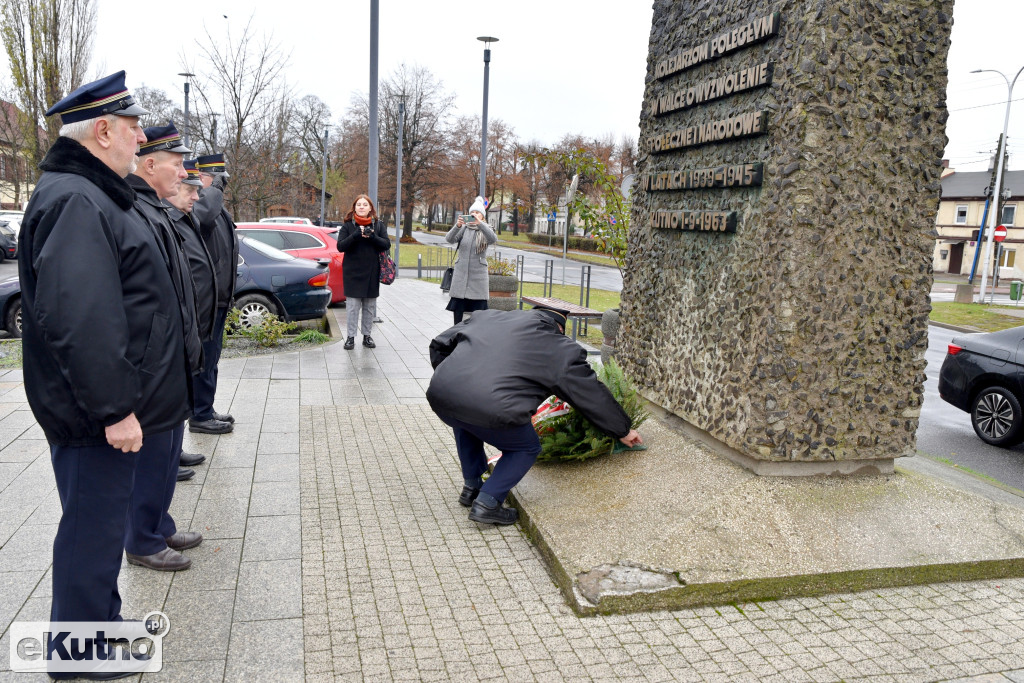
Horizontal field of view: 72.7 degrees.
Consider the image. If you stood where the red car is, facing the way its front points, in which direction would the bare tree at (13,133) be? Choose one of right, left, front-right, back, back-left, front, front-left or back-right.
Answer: front-right

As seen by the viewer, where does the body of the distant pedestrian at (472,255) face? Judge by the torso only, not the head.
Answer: toward the camera

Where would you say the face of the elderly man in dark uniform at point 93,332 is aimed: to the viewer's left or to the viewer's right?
to the viewer's right

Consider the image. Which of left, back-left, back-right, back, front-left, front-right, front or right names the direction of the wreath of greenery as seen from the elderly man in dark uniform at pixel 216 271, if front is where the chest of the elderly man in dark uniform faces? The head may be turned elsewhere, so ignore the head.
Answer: front-right

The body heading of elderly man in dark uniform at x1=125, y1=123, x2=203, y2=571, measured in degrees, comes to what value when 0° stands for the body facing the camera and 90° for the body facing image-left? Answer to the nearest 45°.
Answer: approximately 270°

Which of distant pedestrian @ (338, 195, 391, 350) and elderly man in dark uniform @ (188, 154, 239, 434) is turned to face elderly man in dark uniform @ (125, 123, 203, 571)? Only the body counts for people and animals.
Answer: the distant pedestrian

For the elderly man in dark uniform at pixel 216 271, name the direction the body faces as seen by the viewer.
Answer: to the viewer's right

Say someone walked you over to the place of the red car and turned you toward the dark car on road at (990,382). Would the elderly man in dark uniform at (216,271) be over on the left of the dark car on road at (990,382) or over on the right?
right

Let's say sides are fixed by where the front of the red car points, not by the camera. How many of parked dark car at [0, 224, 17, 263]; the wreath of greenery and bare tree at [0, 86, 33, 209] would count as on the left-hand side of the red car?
1

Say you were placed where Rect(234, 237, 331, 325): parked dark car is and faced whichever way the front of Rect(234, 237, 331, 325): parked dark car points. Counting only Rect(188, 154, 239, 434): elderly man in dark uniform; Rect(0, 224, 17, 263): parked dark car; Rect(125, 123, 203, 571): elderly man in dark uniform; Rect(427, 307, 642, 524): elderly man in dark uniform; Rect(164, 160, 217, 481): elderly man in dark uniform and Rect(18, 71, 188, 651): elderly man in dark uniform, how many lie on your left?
5

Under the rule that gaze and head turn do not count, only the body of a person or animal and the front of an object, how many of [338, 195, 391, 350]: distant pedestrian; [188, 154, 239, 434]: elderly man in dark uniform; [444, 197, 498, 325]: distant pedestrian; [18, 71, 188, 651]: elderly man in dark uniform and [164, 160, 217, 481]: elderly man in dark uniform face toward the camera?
2

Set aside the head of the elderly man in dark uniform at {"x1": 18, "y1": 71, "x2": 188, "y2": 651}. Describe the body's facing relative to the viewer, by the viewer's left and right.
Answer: facing to the right of the viewer

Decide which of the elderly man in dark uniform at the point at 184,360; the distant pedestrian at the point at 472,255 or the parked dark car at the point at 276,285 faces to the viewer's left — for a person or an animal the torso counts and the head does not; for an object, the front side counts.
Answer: the parked dark car

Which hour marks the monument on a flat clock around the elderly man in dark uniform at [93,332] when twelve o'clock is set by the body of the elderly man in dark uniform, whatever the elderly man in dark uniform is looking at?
The monument is roughly at 12 o'clock from the elderly man in dark uniform.

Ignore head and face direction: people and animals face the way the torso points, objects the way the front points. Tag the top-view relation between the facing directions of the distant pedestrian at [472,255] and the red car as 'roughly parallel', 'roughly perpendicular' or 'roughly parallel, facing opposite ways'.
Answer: roughly perpendicular

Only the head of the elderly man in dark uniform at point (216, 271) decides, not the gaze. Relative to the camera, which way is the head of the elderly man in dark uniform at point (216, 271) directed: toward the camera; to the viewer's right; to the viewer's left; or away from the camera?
to the viewer's right

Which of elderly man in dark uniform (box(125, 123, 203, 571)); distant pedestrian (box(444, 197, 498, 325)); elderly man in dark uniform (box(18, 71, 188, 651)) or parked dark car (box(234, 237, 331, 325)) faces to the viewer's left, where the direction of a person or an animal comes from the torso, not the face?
the parked dark car

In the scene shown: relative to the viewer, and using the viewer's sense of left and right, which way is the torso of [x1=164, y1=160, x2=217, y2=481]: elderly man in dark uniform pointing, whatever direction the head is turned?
facing to the right of the viewer

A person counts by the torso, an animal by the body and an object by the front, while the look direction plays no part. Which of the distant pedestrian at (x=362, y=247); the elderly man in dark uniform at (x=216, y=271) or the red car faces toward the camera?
the distant pedestrian

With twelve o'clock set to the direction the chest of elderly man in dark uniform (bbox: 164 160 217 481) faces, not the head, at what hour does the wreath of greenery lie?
The wreath of greenery is roughly at 1 o'clock from the elderly man in dark uniform.
